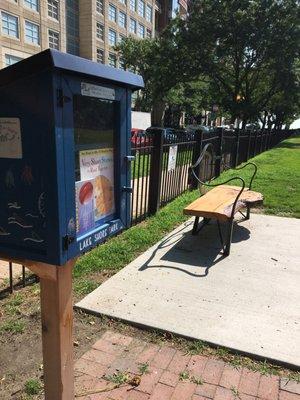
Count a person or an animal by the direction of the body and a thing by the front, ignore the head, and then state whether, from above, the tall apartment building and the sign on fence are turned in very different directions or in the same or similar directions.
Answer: same or similar directions

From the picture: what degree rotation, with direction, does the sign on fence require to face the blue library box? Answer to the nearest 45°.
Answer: approximately 45° to its right

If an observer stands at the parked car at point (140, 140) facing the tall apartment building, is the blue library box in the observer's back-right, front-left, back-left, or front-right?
back-left

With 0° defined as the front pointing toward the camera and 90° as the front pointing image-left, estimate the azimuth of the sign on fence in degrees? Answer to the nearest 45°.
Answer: approximately 315°

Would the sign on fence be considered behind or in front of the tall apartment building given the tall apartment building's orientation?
in front

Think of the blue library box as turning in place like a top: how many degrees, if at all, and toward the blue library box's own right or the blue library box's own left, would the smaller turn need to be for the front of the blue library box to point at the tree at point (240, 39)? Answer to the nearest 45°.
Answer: approximately 90° to the blue library box's own left

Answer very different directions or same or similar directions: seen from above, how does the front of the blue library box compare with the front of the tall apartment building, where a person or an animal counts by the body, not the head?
same or similar directions

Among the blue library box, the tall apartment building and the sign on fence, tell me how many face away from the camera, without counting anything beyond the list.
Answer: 0

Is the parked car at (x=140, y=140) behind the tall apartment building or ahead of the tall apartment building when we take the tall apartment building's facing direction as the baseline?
ahead

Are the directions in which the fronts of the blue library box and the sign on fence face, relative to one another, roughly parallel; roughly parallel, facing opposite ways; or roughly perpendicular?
roughly parallel

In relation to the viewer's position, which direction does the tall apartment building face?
facing the viewer and to the right of the viewer

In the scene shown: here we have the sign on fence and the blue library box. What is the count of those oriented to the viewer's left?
0
